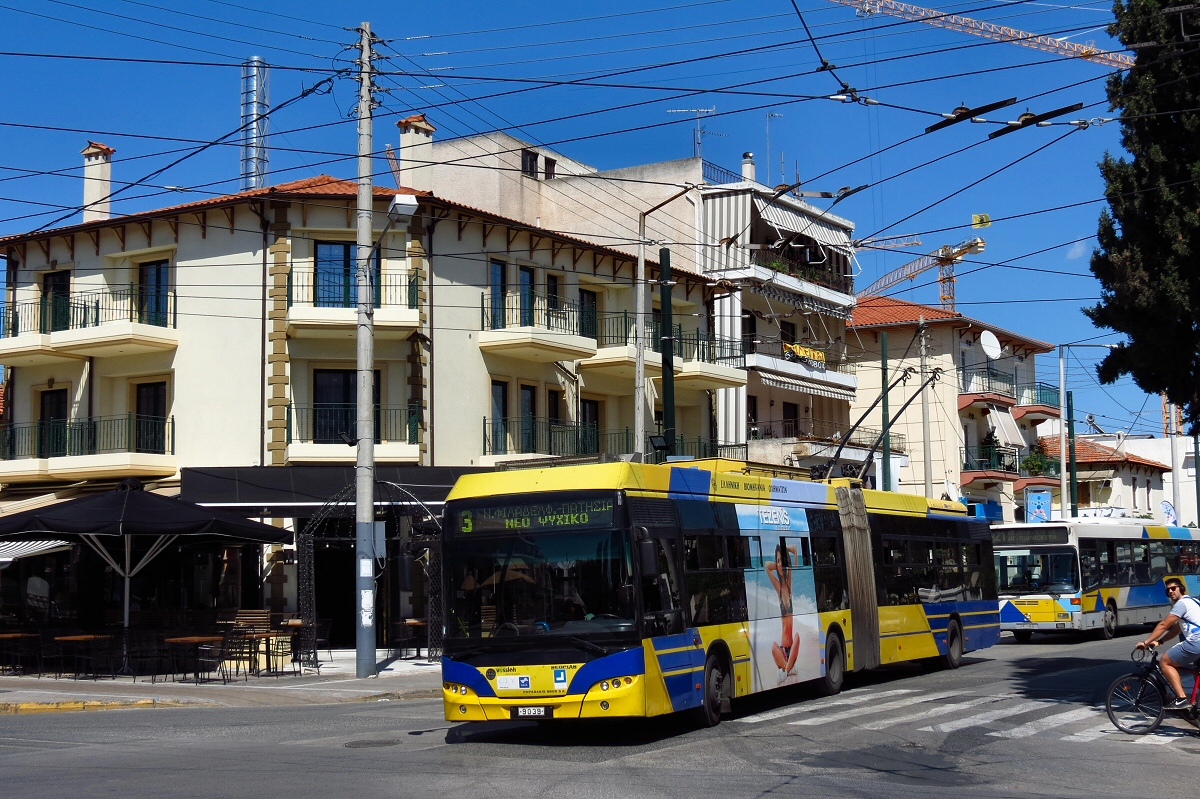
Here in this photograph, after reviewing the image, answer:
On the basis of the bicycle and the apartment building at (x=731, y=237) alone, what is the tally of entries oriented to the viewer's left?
1

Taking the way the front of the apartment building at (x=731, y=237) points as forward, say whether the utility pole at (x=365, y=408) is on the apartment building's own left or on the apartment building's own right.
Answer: on the apartment building's own right

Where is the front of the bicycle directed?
to the viewer's left

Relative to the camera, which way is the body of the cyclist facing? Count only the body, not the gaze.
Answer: to the viewer's left

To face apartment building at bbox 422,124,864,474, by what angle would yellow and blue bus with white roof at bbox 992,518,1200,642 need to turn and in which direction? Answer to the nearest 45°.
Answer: approximately 90° to its right

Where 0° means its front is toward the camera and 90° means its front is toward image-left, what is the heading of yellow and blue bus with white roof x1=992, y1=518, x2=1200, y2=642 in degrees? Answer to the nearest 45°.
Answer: approximately 45°

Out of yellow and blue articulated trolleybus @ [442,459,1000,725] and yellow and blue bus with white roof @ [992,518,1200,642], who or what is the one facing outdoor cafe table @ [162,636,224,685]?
yellow and blue bus with white roof @ [992,518,1200,642]

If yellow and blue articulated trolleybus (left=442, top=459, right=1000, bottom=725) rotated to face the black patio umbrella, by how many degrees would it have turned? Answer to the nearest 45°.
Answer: approximately 90° to its right

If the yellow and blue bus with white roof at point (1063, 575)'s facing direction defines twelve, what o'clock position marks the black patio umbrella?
The black patio umbrella is roughly at 12 o'clock from the yellow and blue bus with white roof.
